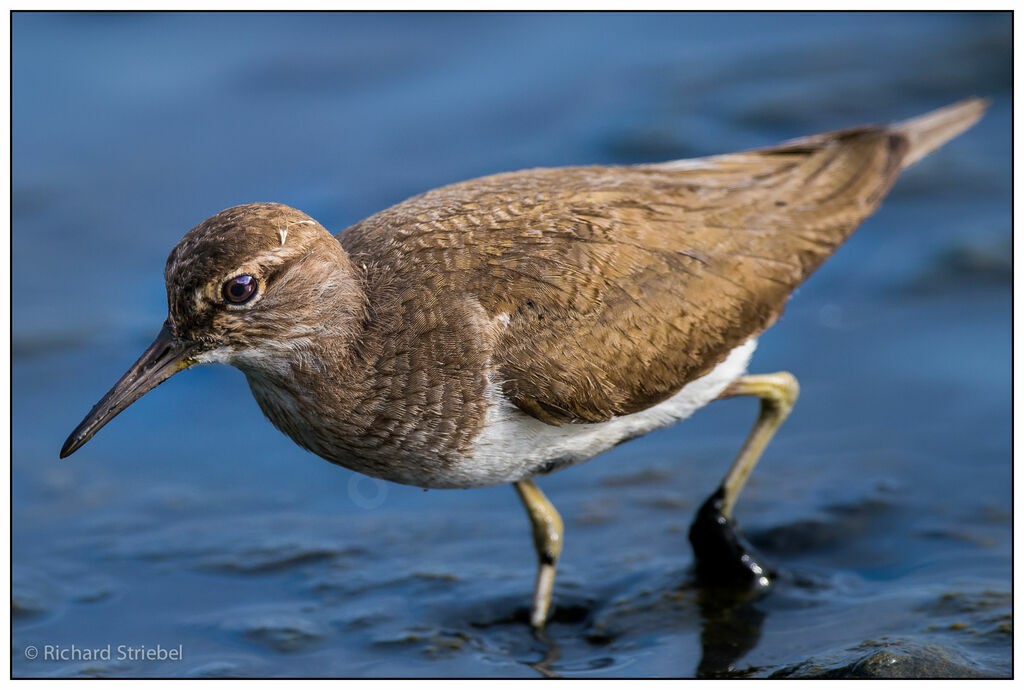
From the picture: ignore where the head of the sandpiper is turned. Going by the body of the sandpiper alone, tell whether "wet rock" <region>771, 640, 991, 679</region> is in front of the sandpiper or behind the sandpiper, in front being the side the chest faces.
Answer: behind

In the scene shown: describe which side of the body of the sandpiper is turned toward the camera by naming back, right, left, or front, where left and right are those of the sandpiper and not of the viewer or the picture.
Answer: left
